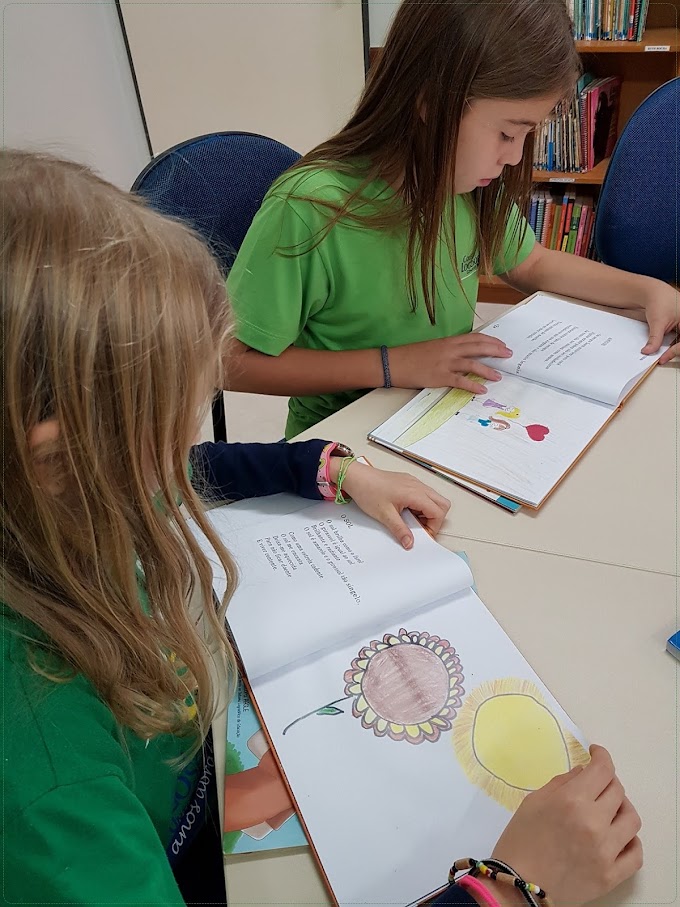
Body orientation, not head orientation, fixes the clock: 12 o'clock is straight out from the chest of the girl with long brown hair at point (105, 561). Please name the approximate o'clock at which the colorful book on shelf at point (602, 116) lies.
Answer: The colorful book on shelf is roughly at 10 o'clock from the girl with long brown hair.

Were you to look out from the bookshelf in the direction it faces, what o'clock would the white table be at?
The white table is roughly at 12 o'clock from the bookshelf.

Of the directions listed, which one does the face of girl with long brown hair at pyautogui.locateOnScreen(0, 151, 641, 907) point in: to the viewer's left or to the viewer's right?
to the viewer's right

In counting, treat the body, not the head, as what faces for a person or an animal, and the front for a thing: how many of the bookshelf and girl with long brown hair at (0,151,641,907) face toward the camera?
1

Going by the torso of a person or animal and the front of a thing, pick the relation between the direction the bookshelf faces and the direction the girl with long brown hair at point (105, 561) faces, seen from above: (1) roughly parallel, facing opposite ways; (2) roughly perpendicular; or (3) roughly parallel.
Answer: roughly perpendicular

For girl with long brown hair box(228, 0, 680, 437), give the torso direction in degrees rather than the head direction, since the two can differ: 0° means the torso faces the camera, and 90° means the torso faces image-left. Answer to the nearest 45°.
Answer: approximately 315°

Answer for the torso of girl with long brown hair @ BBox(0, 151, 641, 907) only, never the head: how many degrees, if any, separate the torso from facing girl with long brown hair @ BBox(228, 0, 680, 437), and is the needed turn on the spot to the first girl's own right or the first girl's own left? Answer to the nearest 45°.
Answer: approximately 45° to the first girl's own left

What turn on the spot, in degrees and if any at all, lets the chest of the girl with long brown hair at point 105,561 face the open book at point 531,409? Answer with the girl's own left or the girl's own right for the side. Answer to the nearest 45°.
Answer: approximately 45° to the girl's own left

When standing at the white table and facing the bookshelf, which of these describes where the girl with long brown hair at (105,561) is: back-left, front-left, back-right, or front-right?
back-left
